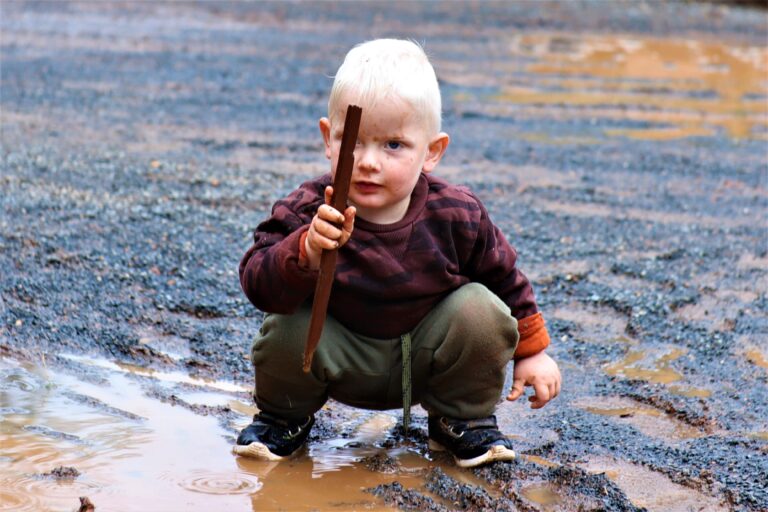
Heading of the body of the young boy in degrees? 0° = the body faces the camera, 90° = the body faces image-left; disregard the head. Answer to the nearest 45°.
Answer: approximately 0°
